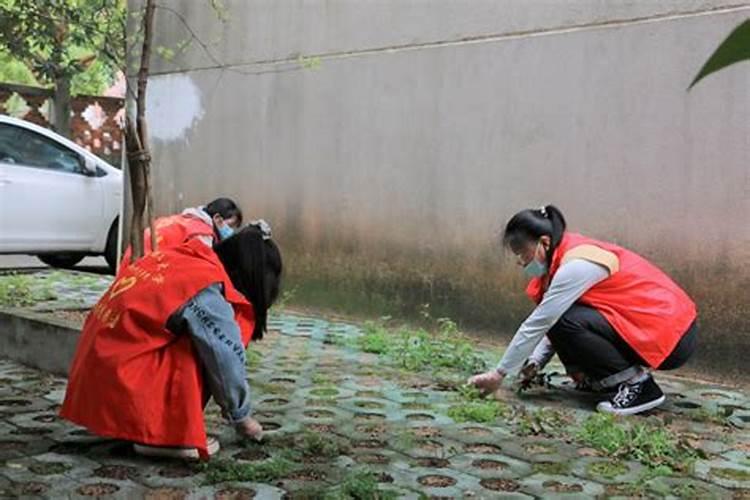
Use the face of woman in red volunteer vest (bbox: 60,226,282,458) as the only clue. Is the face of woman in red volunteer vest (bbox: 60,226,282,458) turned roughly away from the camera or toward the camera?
away from the camera

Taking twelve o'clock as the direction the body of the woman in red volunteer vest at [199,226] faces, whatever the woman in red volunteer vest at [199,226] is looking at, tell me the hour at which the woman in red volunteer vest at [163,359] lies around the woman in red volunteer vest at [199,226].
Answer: the woman in red volunteer vest at [163,359] is roughly at 3 o'clock from the woman in red volunteer vest at [199,226].

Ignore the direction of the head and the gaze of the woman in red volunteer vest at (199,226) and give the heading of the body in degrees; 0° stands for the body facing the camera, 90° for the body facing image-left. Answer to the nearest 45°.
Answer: approximately 270°

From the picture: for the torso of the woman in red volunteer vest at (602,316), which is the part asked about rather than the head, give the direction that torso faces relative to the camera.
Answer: to the viewer's left

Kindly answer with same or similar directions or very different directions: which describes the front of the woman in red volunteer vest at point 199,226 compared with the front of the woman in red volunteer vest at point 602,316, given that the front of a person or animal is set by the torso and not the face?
very different directions

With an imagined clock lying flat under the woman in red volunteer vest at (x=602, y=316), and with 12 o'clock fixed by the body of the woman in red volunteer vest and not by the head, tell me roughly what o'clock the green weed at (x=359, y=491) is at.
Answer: The green weed is roughly at 10 o'clock from the woman in red volunteer vest.

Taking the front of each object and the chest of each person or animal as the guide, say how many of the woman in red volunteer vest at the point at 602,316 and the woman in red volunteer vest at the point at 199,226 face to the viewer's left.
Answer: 1

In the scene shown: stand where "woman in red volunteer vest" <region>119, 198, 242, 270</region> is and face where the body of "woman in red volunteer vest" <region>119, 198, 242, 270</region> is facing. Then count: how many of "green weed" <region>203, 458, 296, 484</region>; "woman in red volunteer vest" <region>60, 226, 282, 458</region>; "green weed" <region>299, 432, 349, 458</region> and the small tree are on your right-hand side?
3

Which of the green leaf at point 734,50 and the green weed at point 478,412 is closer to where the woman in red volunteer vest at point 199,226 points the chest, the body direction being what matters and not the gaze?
the green weed

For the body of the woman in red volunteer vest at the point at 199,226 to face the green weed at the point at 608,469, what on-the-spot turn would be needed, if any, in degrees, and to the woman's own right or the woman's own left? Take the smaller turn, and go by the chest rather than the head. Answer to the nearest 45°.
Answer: approximately 45° to the woman's own right

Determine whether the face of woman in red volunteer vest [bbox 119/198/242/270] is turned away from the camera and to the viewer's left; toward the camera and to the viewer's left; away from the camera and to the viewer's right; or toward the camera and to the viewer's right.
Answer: toward the camera and to the viewer's right
